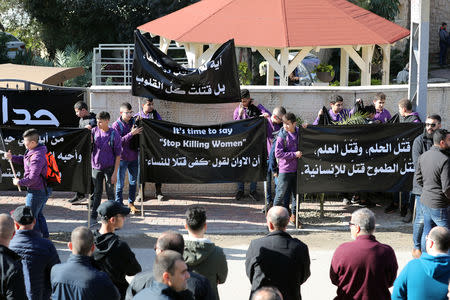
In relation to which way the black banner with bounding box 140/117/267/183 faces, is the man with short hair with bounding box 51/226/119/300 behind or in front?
in front

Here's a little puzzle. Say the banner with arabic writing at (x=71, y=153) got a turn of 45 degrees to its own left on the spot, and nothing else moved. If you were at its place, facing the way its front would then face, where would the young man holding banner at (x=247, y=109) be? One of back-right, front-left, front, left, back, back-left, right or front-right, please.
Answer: front-left

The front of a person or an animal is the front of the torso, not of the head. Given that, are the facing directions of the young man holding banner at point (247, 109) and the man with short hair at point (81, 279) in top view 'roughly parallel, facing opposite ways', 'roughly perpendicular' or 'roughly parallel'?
roughly parallel, facing opposite ways

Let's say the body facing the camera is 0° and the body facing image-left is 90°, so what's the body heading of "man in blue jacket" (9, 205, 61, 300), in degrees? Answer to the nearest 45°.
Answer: approximately 180°

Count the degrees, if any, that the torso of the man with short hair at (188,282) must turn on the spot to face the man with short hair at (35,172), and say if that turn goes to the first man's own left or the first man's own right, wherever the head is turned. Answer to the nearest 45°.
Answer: approximately 45° to the first man's own left

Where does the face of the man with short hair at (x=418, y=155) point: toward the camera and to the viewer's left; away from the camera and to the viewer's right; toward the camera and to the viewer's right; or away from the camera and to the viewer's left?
toward the camera and to the viewer's left

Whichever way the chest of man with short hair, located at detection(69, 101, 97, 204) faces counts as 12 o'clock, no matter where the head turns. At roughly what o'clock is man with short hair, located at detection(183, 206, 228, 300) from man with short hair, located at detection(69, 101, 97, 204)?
man with short hair, located at detection(183, 206, 228, 300) is roughly at 10 o'clock from man with short hair, located at detection(69, 101, 97, 204).

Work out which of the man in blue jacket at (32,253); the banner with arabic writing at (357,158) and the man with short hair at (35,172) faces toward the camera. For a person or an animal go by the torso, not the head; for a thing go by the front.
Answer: the banner with arabic writing

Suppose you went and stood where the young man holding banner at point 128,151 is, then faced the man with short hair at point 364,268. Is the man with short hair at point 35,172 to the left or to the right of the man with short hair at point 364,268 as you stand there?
right

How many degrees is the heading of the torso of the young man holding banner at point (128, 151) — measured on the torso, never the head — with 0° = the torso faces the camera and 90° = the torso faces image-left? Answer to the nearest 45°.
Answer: approximately 315°

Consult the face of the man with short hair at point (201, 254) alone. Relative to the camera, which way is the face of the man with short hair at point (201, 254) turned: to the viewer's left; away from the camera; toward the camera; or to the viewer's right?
away from the camera

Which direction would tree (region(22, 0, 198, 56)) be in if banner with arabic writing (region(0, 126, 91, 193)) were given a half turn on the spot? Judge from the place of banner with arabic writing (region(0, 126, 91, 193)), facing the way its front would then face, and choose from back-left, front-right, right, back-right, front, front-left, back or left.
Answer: front

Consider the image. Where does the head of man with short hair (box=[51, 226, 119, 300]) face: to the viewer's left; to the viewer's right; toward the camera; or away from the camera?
away from the camera

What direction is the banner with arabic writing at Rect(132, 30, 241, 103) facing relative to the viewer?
toward the camera

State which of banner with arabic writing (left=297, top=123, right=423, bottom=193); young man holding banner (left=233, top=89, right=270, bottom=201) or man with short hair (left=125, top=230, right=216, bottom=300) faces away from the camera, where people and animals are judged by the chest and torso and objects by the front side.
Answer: the man with short hair

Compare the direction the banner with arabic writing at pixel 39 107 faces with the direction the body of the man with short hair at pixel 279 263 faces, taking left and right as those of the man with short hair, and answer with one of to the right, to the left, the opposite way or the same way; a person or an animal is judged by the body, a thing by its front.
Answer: the opposite way

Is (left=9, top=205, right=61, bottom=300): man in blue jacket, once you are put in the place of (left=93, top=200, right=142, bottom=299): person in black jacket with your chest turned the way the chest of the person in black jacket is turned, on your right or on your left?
on your left

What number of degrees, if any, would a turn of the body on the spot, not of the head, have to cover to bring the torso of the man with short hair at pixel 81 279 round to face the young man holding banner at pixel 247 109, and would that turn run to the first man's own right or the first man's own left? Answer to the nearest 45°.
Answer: approximately 45° to the first man's own right
